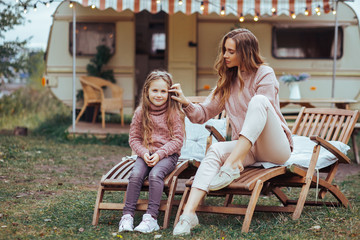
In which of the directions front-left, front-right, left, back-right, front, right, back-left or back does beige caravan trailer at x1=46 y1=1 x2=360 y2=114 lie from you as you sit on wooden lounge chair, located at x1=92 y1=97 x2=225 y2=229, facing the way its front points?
back-right

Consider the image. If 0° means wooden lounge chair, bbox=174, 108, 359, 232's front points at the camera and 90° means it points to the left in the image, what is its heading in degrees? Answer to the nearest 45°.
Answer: approximately 45°

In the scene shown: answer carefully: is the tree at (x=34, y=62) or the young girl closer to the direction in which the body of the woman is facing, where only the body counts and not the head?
the young girl

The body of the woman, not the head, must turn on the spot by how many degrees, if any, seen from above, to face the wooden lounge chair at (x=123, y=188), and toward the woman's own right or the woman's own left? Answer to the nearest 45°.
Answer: approximately 45° to the woman's own right
